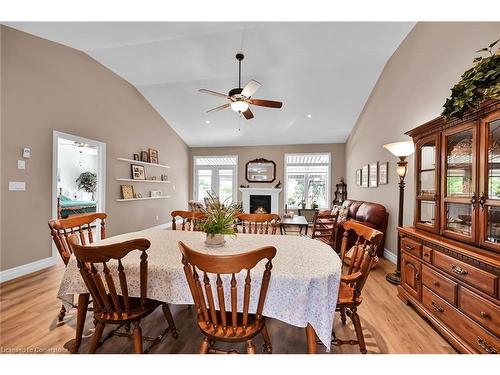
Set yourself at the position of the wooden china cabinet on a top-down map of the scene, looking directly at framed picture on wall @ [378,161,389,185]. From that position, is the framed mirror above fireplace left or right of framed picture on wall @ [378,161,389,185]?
left

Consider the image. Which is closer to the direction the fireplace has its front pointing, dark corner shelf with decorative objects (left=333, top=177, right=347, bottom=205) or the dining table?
the dining table

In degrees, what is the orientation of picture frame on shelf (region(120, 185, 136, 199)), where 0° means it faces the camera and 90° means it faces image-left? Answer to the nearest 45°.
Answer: approximately 315°

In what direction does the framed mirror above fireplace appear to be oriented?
toward the camera

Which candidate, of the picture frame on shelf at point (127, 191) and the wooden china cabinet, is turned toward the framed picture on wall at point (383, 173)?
the picture frame on shelf

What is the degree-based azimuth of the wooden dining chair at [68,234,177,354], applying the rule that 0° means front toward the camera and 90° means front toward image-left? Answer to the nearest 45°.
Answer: approximately 225°

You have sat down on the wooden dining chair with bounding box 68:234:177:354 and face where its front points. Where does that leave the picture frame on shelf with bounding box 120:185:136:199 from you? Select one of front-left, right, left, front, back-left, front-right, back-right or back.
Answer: front-left

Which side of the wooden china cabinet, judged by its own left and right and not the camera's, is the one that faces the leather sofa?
right

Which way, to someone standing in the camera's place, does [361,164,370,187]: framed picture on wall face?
facing the viewer and to the left of the viewer

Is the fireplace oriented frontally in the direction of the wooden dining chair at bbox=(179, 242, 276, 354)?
yes

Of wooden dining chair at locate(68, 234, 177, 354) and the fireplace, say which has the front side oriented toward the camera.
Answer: the fireplace

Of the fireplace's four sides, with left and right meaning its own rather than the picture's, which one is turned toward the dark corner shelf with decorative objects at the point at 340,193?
left

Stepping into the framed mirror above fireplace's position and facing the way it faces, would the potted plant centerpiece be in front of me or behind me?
in front

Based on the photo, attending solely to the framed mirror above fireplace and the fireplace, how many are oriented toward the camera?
2

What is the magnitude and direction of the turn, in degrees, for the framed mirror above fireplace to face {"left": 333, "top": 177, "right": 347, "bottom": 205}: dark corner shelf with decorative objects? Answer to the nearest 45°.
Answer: approximately 90° to its left

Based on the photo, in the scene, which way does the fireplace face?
toward the camera

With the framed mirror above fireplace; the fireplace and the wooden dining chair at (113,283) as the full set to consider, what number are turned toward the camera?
2

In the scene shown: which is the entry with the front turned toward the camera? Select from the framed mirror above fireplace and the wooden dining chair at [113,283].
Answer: the framed mirror above fireplace

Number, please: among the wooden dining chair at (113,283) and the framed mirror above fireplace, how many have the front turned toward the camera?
1
